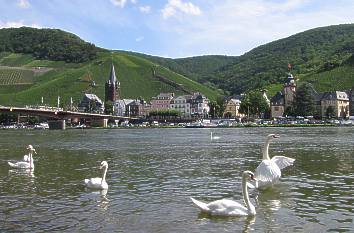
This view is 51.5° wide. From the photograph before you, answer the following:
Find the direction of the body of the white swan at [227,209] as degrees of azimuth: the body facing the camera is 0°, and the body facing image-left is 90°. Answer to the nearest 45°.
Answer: approximately 270°
